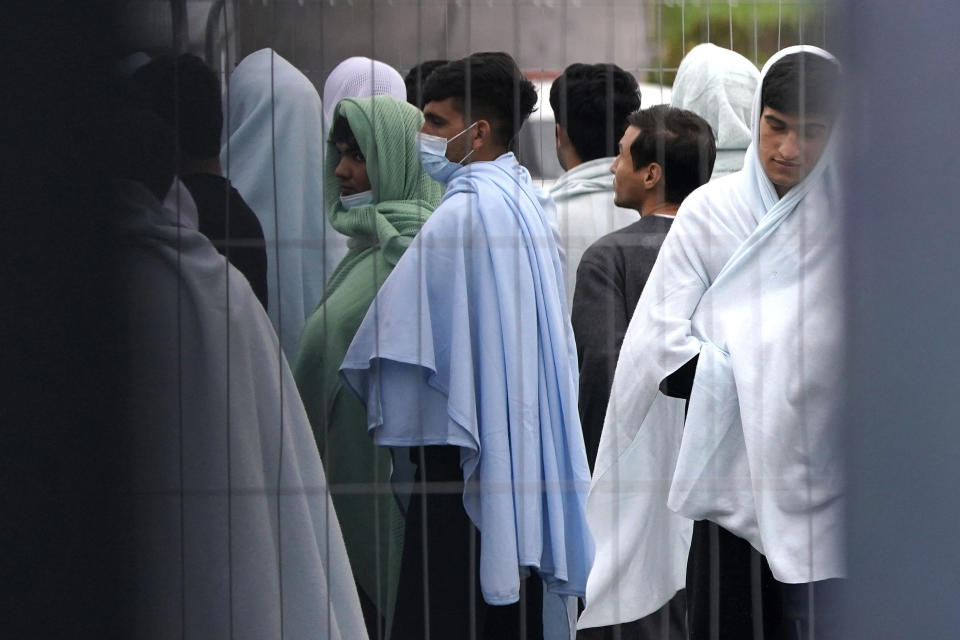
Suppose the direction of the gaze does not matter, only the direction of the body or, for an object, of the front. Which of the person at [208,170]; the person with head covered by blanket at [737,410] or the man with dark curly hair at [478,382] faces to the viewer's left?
the man with dark curly hair

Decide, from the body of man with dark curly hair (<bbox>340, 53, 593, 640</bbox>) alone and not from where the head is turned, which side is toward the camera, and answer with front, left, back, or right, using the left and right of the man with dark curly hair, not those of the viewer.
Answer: left

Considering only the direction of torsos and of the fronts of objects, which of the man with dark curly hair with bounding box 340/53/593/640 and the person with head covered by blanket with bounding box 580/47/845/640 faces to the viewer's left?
the man with dark curly hair

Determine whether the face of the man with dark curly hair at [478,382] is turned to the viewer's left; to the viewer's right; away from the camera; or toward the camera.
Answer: to the viewer's left

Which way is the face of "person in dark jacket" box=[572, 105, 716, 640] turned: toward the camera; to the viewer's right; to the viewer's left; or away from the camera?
to the viewer's left

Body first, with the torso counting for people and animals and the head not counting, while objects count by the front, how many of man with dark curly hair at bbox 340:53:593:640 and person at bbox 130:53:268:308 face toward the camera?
0

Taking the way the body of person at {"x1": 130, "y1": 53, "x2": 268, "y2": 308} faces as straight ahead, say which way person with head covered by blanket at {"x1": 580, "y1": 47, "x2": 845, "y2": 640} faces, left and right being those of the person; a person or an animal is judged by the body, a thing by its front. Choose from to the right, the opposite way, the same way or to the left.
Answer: the opposite way

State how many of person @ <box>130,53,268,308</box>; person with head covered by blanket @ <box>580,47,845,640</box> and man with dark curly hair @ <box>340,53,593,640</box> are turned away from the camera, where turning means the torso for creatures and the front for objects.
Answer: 1

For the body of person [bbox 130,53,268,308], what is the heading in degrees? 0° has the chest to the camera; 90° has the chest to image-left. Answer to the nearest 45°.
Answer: approximately 180°

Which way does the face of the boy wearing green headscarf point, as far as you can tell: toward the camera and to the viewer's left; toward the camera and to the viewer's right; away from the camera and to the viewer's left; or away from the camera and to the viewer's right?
toward the camera and to the viewer's left
